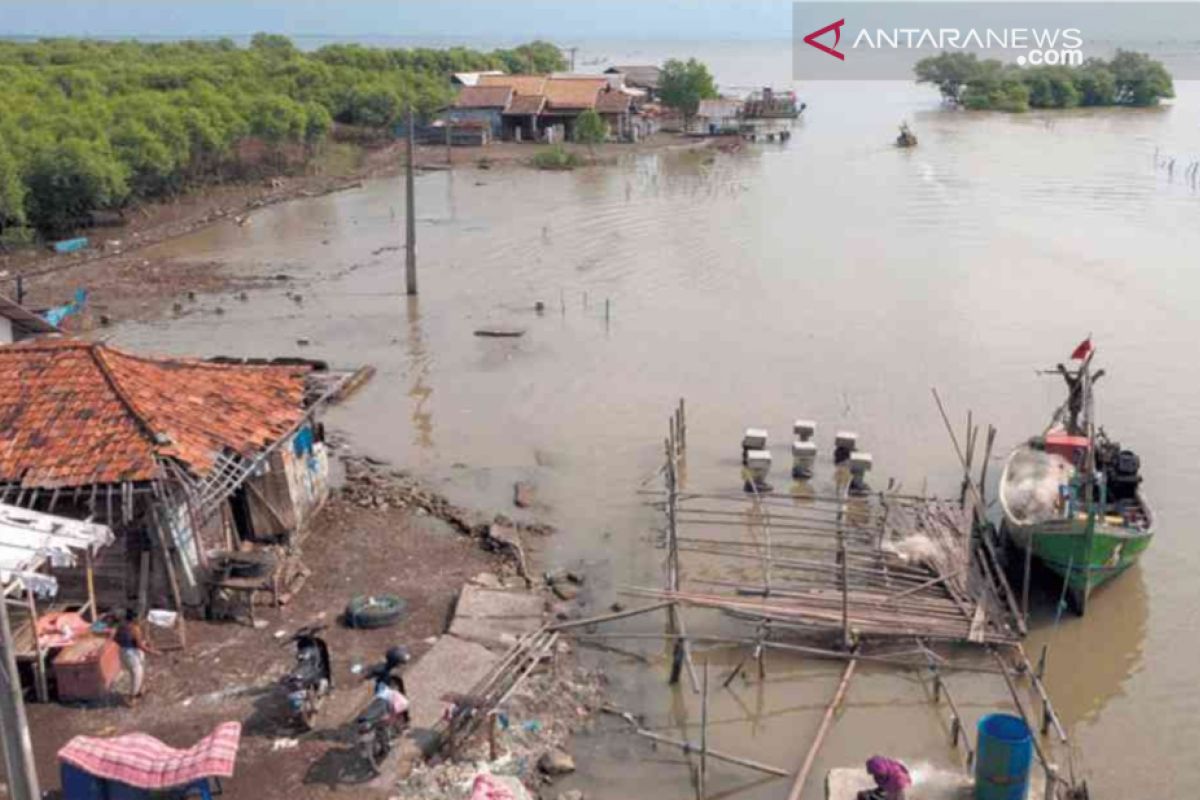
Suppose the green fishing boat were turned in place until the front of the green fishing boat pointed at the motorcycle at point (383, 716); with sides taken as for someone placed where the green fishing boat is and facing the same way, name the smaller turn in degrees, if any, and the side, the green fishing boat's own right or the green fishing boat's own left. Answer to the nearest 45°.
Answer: approximately 45° to the green fishing boat's own right

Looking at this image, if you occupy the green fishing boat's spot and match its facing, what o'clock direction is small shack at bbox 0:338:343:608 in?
The small shack is roughly at 2 o'clock from the green fishing boat.

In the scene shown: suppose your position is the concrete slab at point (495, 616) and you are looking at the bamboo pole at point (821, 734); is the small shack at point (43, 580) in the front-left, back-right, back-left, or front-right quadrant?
back-right

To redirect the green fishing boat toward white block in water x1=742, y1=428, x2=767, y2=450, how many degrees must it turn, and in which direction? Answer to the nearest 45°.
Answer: approximately 135° to its right

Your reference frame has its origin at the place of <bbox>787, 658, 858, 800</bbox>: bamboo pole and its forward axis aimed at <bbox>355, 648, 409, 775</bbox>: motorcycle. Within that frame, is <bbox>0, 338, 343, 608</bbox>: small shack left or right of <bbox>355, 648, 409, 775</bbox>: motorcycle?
right

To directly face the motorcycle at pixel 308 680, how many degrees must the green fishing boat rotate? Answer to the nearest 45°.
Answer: approximately 45° to its right
